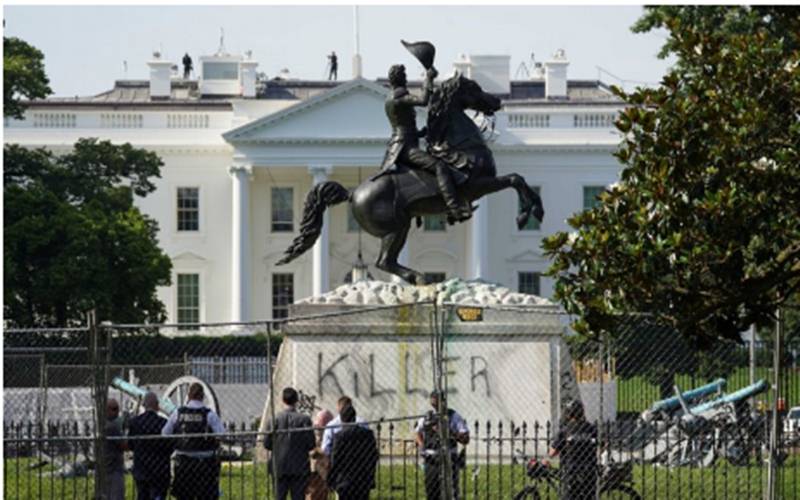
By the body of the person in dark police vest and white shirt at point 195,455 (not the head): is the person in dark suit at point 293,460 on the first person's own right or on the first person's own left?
on the first person's own right

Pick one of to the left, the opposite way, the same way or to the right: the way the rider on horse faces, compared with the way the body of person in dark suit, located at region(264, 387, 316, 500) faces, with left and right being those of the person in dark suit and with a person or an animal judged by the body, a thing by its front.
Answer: to the right

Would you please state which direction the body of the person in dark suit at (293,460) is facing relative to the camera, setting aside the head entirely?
away from the camera

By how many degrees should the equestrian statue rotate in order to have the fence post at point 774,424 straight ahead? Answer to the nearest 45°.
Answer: approximately 45° to its right

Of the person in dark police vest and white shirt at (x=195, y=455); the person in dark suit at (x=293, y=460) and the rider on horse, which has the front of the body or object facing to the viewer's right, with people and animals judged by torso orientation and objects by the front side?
the rider on horse

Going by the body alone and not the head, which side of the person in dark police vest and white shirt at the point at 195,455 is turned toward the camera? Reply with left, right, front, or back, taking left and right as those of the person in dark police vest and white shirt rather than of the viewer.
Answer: back

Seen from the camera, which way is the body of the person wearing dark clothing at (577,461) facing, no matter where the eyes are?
away from the camera

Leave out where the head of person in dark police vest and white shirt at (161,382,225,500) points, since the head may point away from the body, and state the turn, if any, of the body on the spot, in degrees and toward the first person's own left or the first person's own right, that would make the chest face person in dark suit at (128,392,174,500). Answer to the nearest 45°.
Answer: approximately 45° to the first person's own left

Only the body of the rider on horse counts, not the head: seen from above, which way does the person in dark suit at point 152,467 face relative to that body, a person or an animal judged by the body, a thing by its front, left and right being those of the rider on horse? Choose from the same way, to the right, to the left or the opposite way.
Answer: to the left

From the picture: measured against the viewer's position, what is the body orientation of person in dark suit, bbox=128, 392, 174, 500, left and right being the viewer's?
facing away from the viewer

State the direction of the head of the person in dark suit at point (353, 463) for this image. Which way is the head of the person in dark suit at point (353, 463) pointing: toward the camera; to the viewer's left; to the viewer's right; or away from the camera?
away from the camera

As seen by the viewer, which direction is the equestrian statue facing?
to the viewer's right

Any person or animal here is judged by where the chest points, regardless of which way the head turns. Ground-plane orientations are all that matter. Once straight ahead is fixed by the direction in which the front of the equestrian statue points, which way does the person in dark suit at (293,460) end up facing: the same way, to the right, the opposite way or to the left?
to the left
